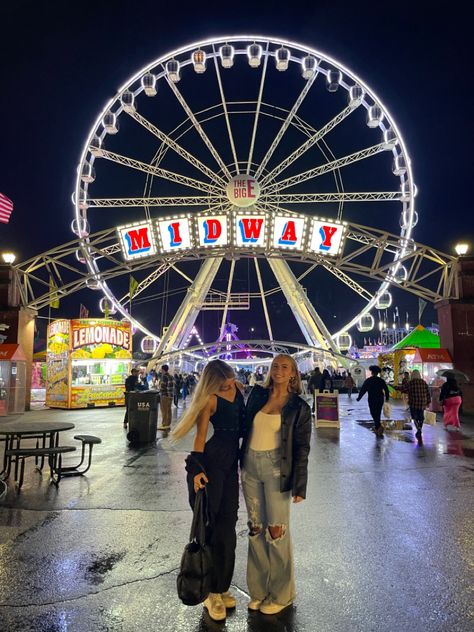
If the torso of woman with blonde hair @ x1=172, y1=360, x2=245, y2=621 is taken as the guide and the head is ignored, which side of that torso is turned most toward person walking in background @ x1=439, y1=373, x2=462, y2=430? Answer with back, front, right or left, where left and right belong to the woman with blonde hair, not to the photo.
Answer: left

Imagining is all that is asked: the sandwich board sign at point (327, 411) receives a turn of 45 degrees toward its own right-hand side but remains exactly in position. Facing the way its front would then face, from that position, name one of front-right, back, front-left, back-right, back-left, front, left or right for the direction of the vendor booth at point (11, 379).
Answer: front-right

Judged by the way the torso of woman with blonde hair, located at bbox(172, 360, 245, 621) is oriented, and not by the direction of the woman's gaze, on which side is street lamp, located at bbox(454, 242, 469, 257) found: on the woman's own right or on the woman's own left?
on the woman's own left

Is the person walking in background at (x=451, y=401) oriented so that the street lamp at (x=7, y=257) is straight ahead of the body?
no

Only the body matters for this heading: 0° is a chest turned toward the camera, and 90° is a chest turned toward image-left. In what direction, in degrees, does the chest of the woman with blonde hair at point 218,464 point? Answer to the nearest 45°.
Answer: approximately 315°

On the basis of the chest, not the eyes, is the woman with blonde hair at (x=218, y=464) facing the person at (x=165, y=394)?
no

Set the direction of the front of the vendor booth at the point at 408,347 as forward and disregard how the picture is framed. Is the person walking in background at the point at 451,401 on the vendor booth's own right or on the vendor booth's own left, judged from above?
on the vendor booth's own left

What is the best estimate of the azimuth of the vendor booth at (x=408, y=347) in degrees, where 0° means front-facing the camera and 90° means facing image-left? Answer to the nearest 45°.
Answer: approximately 45°

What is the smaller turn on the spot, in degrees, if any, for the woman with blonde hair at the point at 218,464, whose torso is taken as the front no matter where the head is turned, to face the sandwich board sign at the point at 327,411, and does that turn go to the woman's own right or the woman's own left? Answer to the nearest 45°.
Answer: approximately 135° to the woman's own left

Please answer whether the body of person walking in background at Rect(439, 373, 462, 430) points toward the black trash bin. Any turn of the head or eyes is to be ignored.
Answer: no

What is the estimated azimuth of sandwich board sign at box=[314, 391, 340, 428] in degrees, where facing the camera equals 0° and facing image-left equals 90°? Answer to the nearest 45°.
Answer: approximately 0°

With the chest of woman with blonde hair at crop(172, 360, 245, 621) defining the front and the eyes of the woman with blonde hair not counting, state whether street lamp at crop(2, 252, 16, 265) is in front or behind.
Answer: behind
